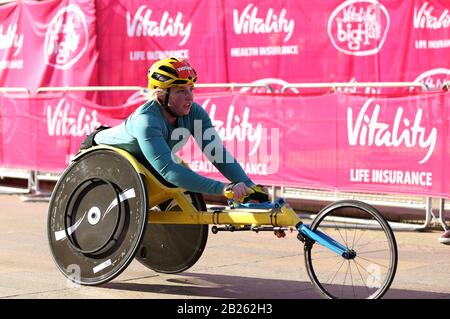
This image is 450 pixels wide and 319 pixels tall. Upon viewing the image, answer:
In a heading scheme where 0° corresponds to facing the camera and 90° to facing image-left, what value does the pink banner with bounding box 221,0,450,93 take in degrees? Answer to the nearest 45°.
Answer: approximately 0°

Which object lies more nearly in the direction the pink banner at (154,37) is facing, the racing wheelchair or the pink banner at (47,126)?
the racing wheelchair

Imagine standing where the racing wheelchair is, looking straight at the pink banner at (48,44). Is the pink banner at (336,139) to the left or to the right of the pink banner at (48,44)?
right

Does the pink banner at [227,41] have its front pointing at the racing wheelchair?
yes

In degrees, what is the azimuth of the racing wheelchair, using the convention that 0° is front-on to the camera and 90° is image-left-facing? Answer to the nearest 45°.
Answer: approximately 315°

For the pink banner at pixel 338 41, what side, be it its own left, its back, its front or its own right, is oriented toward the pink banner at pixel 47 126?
right

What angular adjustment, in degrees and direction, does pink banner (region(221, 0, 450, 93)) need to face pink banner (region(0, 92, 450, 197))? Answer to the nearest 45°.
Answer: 0° — it already faces it

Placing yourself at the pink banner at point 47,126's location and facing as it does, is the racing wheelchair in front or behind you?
in front
